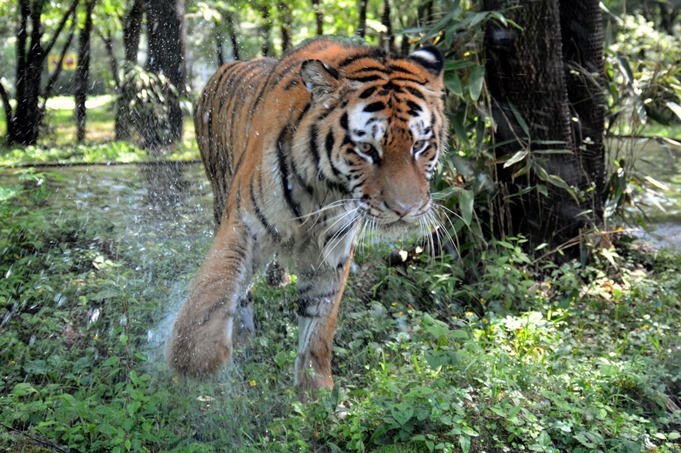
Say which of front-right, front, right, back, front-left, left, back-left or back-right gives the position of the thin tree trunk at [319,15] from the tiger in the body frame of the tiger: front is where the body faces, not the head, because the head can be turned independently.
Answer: back-left

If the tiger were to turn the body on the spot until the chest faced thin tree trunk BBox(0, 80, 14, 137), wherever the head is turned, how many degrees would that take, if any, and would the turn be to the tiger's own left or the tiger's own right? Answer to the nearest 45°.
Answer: approximately 180°

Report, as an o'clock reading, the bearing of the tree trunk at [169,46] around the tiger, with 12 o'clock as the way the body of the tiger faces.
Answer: The tree trunk is roughly at 7 o'clock from the tiger.

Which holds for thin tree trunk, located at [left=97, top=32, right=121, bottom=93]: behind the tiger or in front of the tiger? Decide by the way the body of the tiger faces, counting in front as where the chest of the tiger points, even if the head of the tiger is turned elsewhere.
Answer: behind

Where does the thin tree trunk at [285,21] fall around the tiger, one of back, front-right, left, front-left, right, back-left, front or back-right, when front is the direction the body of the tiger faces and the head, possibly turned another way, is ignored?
back-left

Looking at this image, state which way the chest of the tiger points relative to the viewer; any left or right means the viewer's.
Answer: facing the viewer and to the right of the viewer
